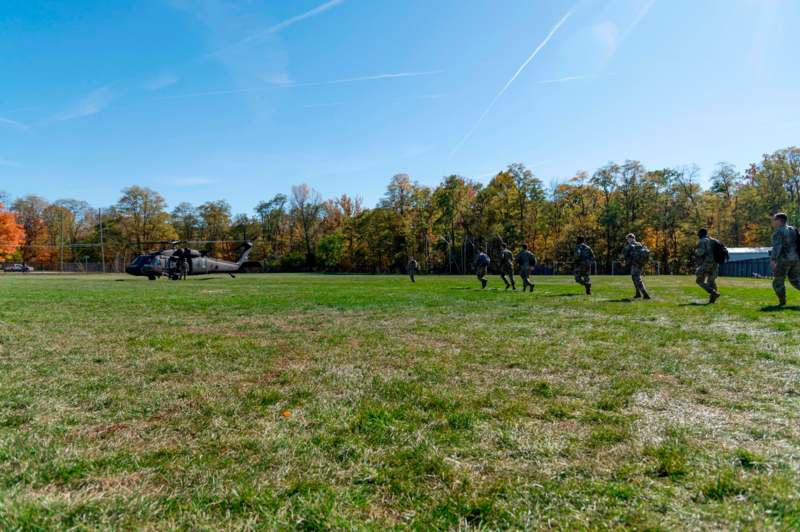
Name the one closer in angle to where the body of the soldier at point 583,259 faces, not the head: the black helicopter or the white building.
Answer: the black helicopter

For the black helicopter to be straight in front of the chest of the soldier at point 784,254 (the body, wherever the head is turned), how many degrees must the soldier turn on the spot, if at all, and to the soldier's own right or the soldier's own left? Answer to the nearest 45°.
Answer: approximately 45° to the soldier's own left

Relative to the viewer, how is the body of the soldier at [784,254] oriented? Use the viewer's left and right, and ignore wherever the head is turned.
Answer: facing away from the viewer and to the left of the viewer

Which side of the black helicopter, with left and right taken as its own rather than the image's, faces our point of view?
left

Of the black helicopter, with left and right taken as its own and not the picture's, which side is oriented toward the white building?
back

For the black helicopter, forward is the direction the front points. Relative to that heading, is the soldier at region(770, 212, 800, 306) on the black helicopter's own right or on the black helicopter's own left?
on the black helicopter's own left
